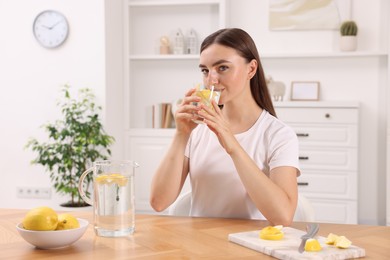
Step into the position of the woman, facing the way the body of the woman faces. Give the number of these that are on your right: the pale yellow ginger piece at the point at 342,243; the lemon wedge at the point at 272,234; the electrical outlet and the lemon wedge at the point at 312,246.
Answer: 1

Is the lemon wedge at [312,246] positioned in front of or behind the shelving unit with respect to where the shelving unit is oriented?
in front

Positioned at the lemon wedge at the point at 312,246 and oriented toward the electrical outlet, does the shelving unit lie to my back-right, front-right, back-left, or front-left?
front-right

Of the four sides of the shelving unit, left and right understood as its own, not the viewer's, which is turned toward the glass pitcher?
front

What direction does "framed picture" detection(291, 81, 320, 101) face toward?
toward the camera

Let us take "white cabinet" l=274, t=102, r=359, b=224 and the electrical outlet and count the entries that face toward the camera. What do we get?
2

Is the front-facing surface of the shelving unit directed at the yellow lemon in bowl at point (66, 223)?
yes

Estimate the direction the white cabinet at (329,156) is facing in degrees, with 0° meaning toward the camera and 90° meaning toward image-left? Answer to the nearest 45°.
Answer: approximately 0°

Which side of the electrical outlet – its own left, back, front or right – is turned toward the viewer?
front

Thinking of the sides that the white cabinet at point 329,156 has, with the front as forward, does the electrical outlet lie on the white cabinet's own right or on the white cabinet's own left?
on the white cabinet's own right
